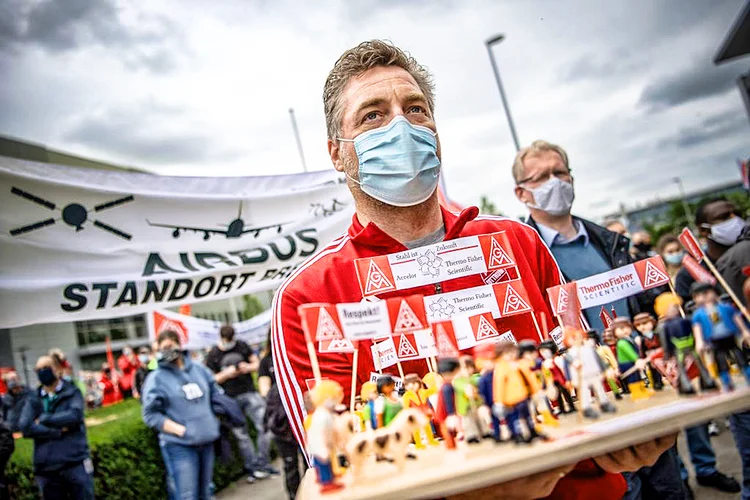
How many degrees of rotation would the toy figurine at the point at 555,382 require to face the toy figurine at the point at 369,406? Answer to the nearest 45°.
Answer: approximately 45° to its right

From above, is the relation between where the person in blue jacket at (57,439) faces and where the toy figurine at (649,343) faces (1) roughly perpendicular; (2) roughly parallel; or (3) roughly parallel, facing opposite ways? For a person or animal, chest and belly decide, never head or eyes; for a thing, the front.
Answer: roughly parallel

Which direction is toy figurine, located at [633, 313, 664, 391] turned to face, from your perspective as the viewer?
facing the viewer

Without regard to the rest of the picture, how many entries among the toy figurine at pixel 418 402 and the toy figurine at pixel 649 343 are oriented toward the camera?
2

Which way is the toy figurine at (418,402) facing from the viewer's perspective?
toward the camera

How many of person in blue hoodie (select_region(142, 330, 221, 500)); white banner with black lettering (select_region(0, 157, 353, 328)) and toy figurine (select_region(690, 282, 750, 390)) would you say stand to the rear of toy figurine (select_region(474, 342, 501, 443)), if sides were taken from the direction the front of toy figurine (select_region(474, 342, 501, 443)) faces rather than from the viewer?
2

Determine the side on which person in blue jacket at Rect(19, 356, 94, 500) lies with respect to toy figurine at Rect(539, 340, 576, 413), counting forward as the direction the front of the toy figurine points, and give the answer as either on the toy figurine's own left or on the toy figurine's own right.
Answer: on the toy figurine's own right

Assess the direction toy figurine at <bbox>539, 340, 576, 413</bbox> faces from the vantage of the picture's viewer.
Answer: facing the viewer and to the left of the viewer

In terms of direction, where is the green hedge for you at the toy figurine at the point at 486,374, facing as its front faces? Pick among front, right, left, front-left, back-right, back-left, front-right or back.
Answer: back
